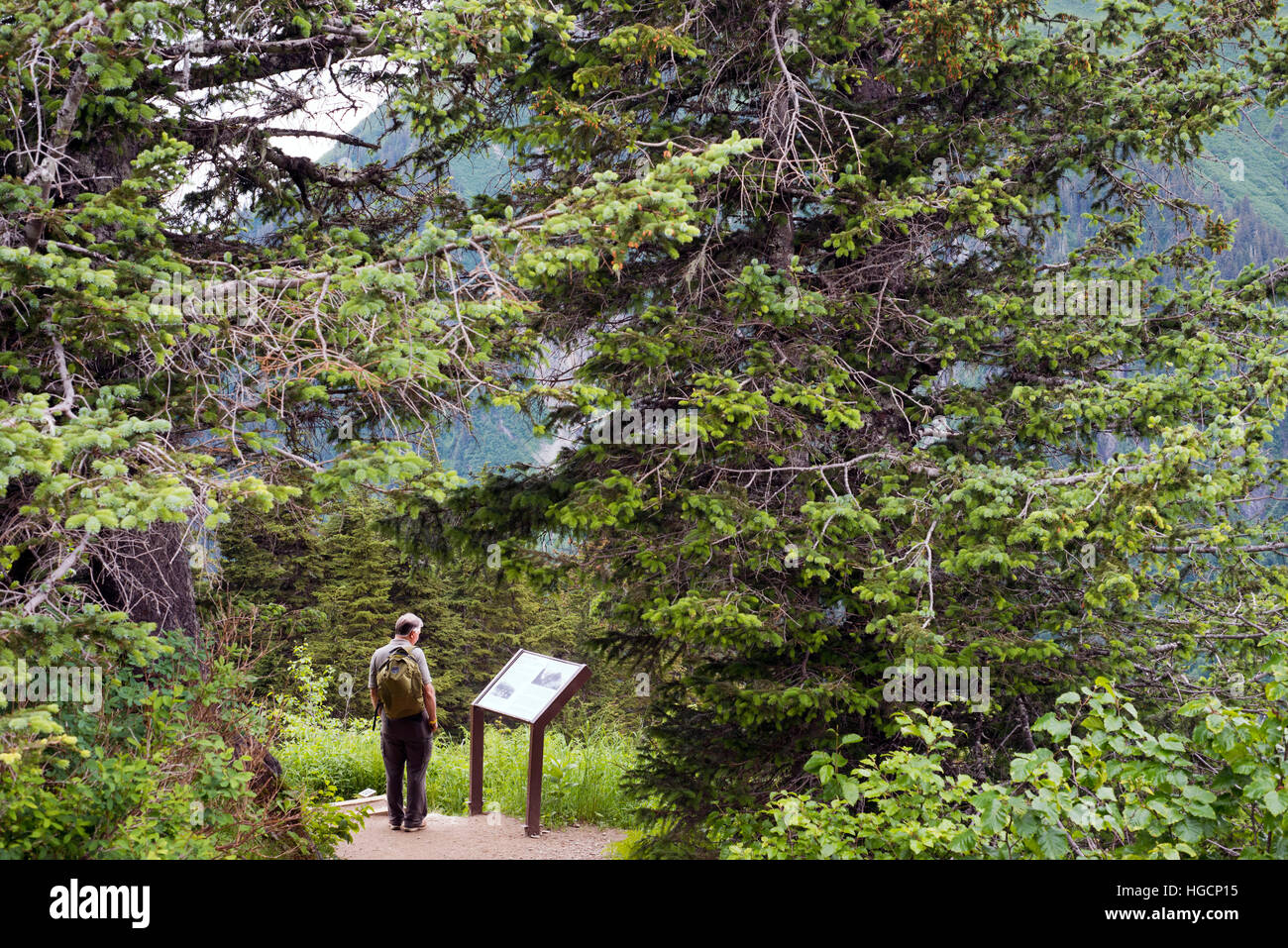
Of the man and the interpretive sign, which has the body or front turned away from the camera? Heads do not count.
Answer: the man

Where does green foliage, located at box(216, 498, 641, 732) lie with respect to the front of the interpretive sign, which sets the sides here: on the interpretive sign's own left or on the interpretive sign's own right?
on the interpretive sign's own right

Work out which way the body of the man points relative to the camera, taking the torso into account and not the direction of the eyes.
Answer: away from the camera

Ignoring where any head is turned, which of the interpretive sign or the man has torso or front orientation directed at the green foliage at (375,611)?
the man

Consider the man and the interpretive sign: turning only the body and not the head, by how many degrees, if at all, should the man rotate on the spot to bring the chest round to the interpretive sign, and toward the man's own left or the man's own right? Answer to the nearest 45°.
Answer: approximately 45° to the man's own right

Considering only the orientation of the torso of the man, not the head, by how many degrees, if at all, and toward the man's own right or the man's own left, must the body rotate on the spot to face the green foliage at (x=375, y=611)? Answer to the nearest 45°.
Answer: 0° — they already face it

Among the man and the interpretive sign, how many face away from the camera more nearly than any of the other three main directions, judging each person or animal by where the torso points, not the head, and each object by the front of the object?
1

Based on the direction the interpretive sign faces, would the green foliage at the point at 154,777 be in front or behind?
in front

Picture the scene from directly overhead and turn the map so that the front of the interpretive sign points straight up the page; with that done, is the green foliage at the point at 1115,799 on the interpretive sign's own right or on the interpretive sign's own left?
on the interpretive sign's own left
